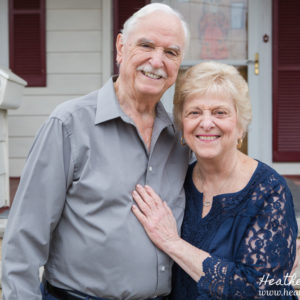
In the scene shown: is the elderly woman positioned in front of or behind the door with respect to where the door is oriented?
in front

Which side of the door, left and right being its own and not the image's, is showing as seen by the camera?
front

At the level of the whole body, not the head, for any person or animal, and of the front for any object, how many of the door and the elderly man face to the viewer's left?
0

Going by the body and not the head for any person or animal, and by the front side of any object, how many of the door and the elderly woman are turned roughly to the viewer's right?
0

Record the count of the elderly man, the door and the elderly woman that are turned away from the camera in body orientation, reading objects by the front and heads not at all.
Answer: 0

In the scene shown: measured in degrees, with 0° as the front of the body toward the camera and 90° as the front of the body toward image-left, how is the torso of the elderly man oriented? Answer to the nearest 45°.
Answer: approximately 315°

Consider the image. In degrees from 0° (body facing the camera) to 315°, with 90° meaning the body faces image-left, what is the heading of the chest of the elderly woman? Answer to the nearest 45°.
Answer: approximately 45°
